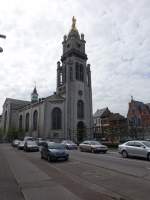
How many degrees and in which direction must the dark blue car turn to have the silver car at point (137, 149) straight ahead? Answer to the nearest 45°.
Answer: approximately 45° to its left

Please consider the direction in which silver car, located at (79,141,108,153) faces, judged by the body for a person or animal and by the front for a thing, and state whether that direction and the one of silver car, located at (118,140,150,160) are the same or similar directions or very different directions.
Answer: same or similar directions

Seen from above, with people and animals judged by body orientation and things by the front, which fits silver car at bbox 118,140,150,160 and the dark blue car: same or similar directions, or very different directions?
same or similar directions

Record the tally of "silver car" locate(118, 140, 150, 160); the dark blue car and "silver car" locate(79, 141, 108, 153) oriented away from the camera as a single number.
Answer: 0

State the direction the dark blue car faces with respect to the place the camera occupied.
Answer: facing the viewer and to the right of the viewer

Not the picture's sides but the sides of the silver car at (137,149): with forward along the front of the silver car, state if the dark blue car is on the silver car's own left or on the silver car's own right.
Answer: on the silver car's own right

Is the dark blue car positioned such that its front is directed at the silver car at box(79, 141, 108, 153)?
no
